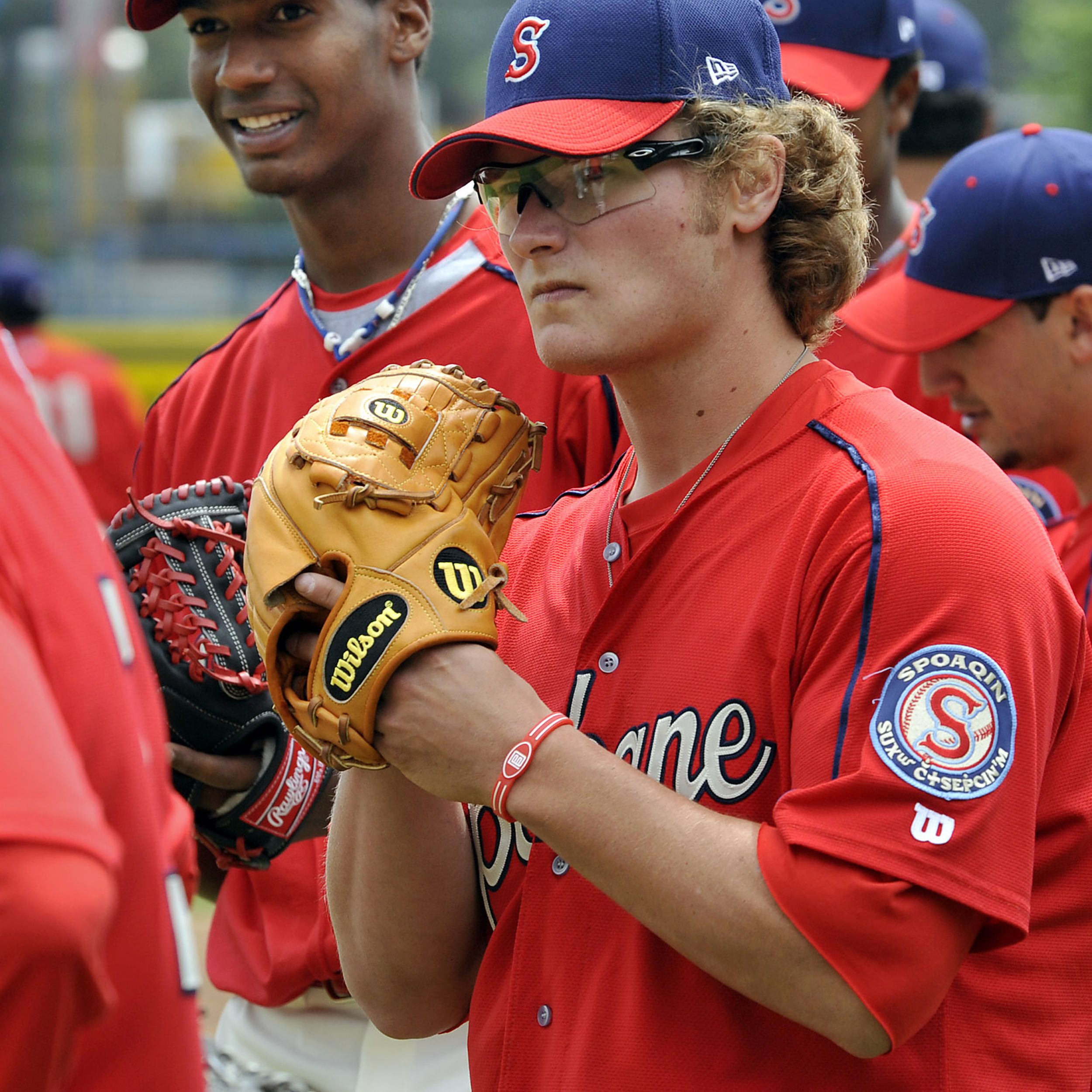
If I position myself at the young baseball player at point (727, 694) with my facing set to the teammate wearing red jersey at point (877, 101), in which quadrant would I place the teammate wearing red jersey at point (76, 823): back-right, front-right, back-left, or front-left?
back-left

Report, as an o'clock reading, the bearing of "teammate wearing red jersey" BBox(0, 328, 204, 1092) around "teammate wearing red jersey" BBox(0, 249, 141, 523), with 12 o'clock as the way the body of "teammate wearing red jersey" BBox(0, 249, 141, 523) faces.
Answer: "teammate wearing red jersey" BBox(0, 328, 204, 1092) is roughly at 6 o'clock from "teammate wearing red jersey" BBox(0, 249, 141, 523).

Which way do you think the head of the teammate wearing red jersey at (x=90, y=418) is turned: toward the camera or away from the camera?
away from the camera

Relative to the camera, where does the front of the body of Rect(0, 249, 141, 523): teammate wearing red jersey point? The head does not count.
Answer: away from the camera

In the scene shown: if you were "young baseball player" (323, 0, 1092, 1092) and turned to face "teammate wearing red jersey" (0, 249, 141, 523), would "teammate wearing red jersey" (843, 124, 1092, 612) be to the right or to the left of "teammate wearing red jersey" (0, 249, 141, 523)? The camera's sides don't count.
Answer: right

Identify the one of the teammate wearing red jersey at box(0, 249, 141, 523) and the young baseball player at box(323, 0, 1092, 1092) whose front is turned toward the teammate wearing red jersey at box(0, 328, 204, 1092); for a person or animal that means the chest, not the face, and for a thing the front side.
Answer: the young baseball player

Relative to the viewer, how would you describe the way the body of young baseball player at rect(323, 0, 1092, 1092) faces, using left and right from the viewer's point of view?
facing the viewer and to the left of the viewer

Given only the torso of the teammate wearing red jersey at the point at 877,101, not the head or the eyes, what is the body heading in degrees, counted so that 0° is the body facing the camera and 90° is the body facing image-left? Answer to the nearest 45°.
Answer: approximately 45°
